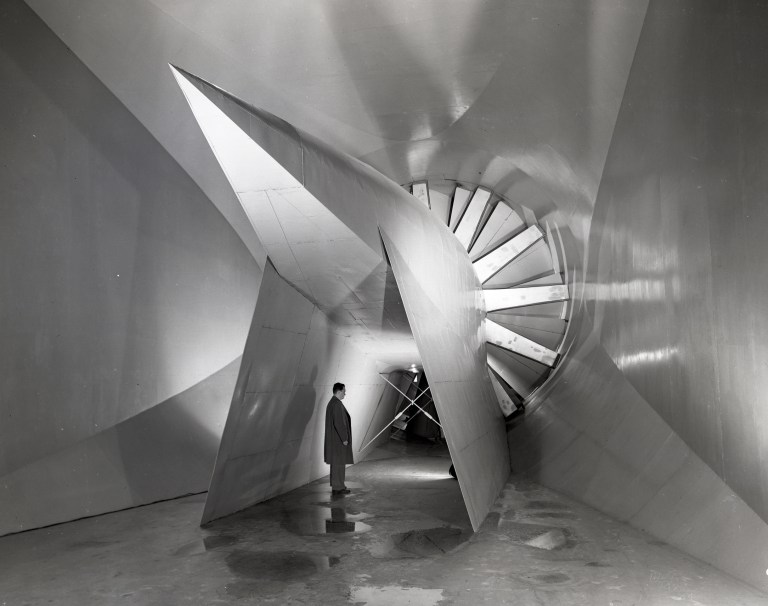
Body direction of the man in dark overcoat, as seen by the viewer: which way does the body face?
to the viewer's right
